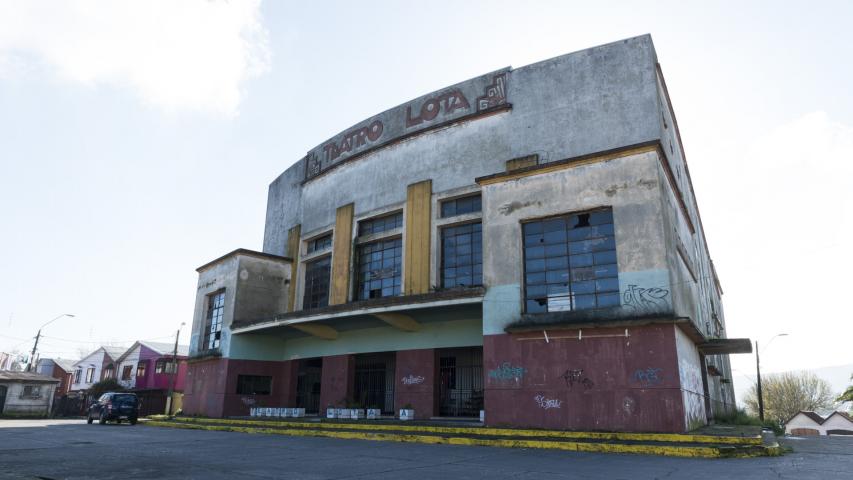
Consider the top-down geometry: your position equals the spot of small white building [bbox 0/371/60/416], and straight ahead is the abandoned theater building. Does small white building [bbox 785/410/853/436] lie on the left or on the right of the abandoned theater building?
left

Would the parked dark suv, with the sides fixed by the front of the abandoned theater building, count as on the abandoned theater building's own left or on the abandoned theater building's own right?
on the abandoned theater building's own right

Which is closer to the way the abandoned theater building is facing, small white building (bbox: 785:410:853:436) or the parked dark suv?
the parked dark suv

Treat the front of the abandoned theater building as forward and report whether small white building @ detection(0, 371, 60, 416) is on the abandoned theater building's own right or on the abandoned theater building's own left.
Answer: on the abandoned theater building's own right

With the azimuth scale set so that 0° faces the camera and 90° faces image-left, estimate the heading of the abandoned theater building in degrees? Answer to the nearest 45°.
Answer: approximately 45°

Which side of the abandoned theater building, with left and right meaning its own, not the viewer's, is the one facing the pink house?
right

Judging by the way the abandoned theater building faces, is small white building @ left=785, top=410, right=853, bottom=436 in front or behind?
behind
